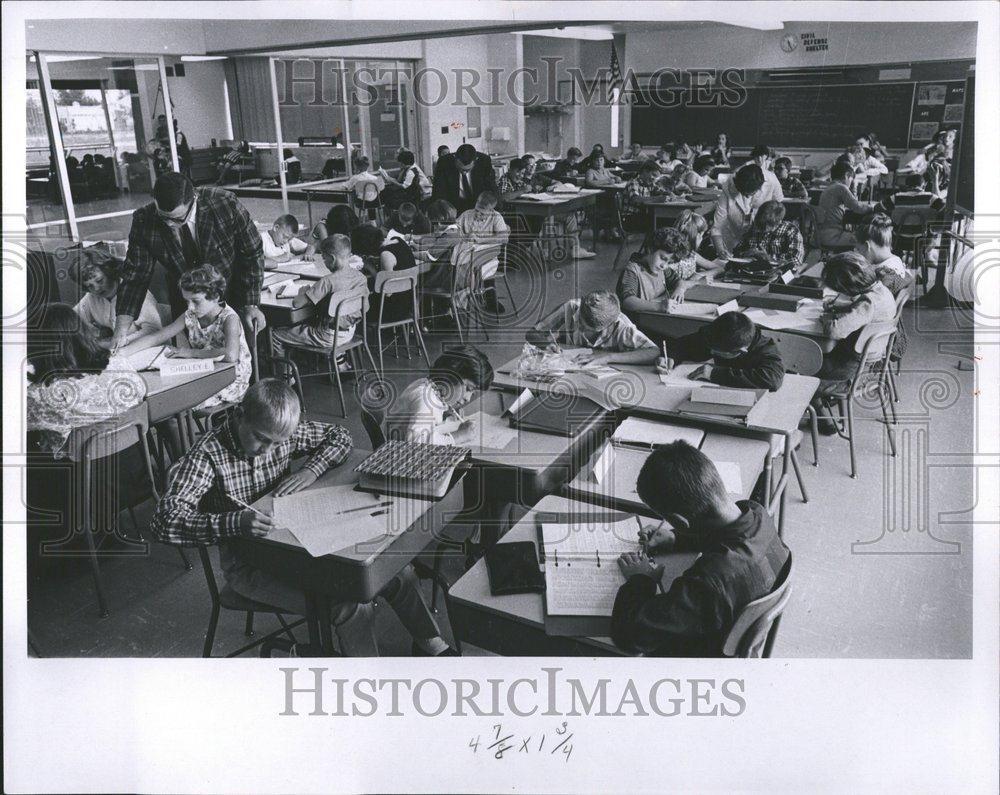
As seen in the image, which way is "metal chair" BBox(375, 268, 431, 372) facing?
away from the camera

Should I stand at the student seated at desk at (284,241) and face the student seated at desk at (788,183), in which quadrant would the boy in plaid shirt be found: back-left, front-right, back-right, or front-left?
back-right

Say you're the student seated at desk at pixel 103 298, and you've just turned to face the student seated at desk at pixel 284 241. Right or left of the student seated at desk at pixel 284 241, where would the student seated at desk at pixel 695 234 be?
right

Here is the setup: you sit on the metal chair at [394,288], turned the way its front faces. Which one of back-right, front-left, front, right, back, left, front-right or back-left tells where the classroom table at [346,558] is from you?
back

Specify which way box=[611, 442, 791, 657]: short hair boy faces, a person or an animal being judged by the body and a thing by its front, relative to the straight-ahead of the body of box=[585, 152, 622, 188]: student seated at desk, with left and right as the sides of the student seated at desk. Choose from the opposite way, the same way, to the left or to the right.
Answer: the opposite way

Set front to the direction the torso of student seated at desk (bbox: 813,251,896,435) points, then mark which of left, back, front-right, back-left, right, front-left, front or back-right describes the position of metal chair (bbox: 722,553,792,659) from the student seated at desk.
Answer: left

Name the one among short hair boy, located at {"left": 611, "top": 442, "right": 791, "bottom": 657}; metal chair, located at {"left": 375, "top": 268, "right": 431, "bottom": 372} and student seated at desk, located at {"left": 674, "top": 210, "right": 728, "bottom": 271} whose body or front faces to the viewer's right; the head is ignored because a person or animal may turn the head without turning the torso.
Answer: the student seated at desk

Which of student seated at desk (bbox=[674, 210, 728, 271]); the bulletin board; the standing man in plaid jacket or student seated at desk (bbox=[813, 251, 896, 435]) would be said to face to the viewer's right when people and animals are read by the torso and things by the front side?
student seated at desk (bbox=[674, 210, 728, 271])

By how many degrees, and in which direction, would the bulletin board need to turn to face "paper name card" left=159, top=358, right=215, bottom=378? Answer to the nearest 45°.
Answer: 0° — it already faces it

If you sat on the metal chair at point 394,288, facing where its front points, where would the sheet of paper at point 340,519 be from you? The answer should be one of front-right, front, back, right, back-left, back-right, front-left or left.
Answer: back

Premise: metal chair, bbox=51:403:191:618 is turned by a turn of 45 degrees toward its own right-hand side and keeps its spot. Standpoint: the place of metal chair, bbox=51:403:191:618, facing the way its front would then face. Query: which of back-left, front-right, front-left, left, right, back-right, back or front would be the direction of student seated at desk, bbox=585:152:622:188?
front-right

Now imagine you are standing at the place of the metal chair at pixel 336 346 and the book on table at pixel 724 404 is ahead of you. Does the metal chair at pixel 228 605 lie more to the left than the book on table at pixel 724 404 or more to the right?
right

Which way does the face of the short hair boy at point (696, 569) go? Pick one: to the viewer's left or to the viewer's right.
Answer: to the viewer's left

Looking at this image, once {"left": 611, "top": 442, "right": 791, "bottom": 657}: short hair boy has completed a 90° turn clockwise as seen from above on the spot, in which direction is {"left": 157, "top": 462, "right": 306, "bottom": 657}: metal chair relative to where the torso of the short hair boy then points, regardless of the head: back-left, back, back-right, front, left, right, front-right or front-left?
back-left

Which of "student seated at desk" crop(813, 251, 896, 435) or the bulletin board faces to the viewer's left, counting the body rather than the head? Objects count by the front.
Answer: the student seated at desk
